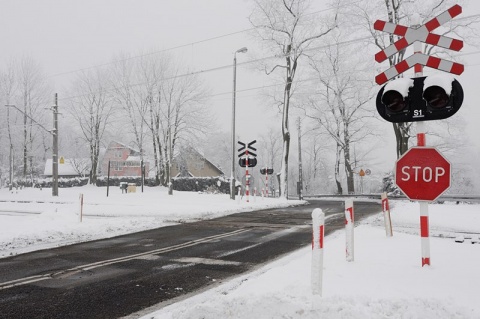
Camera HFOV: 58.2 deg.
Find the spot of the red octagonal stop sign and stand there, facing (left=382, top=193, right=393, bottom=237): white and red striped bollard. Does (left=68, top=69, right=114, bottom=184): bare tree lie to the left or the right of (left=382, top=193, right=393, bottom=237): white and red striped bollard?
left

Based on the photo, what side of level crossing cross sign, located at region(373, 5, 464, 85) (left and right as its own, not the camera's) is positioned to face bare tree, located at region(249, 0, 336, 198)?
back

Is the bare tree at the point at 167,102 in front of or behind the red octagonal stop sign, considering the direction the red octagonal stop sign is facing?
behind

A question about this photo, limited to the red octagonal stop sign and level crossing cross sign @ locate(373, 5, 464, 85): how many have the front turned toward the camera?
2

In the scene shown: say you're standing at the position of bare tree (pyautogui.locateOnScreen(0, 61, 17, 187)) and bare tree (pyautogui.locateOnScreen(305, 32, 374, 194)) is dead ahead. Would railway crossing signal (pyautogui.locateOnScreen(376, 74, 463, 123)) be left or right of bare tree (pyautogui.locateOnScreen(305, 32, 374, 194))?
right

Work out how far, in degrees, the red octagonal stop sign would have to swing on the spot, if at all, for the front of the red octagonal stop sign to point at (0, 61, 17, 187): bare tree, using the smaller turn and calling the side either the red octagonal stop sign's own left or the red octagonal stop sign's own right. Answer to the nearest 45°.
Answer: approximately 135° to the red octagonal stop sign's own right

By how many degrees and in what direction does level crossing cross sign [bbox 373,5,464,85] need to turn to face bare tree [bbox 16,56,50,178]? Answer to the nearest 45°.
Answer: approximately 135° to its right

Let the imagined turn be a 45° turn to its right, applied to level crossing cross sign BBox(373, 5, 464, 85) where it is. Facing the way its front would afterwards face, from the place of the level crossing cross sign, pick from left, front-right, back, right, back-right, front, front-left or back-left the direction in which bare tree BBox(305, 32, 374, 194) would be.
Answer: back-right

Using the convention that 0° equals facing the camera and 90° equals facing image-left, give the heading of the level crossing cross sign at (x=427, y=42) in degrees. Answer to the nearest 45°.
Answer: approximately 0°

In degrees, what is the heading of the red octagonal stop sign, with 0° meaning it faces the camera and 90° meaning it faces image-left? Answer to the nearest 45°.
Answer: approximately 0°

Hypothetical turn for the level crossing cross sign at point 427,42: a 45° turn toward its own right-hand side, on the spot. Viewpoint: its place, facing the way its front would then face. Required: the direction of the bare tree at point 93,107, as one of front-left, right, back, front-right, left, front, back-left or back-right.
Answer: right
